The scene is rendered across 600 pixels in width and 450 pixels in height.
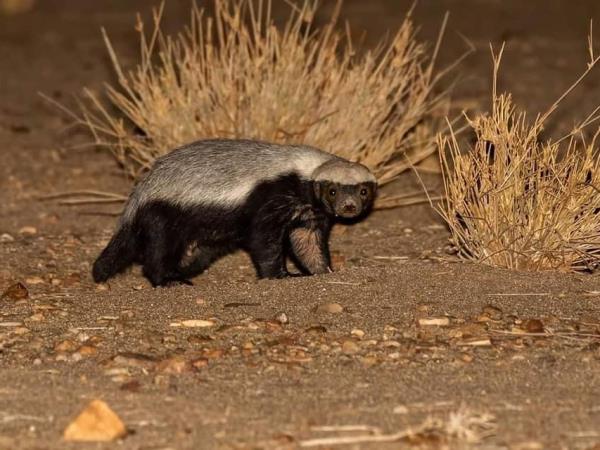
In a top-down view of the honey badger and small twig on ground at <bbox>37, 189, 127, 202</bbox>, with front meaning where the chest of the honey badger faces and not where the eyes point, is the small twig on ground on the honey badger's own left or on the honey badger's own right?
on the honey badger's own left

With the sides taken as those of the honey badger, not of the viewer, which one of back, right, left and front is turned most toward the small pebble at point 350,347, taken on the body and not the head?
right

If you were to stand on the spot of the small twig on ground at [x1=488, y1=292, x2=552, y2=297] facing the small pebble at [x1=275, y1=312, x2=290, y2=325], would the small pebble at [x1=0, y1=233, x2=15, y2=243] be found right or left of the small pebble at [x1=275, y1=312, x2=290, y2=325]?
right

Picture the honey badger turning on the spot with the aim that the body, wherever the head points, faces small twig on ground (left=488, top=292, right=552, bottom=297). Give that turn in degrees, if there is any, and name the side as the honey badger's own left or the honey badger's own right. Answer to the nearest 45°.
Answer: approximately 45° to the honey badger's own right

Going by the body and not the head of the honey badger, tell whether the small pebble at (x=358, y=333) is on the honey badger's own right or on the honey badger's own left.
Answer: on the honey badger's own right

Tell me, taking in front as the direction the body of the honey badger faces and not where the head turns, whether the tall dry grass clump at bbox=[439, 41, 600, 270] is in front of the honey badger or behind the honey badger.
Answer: in front

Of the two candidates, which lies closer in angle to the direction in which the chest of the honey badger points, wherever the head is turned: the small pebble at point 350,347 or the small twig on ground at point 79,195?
the small pebble

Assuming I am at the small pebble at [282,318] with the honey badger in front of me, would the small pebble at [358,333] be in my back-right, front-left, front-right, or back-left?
back-right

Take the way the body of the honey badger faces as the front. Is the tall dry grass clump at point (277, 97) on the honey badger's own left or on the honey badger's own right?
on the honey badger's own left

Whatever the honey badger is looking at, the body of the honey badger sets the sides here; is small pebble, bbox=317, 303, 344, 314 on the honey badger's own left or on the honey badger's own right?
on the honey badger's own right

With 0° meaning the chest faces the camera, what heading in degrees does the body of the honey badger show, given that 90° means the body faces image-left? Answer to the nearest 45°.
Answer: approximately 270°

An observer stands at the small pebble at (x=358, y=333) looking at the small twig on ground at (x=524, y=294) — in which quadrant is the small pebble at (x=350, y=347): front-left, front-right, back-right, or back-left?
back-right
